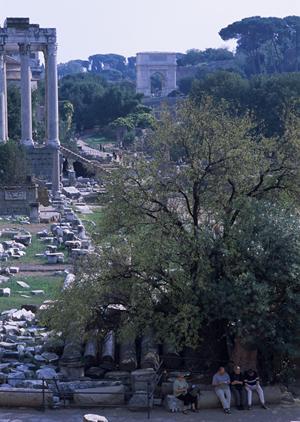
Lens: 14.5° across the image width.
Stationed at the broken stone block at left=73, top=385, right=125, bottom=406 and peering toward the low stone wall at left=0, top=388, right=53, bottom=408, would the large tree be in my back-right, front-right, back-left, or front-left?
back-right

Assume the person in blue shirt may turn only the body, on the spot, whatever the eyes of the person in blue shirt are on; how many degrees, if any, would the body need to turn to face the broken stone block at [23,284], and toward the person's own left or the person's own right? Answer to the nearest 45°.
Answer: approximately 135° to the person's own right

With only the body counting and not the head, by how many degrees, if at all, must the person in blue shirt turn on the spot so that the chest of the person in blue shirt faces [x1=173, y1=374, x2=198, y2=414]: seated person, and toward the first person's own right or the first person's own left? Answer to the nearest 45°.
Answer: approximately 90° to the first person's own right

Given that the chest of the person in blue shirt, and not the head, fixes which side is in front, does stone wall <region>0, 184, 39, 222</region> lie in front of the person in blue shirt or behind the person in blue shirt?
behind

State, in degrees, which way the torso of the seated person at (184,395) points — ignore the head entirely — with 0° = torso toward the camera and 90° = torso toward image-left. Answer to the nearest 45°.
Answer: approximately 315°

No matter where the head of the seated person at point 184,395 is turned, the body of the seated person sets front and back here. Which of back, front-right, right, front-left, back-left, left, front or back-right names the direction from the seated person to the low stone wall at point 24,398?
back-right

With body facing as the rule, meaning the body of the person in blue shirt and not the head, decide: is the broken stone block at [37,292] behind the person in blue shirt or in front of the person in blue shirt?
behind

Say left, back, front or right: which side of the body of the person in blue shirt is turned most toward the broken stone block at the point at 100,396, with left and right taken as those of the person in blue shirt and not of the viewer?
right
